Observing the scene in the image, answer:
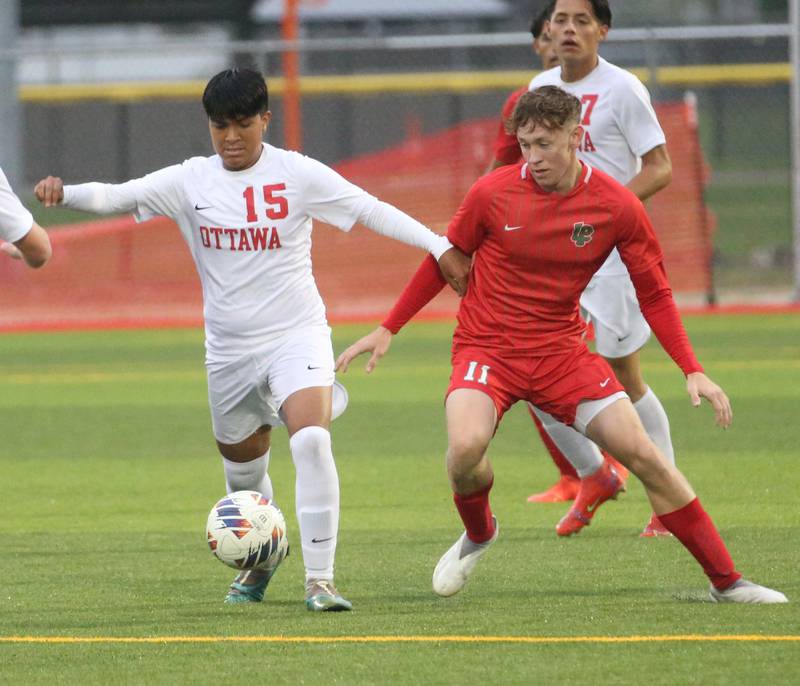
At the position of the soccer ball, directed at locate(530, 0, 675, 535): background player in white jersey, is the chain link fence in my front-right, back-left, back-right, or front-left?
front-left

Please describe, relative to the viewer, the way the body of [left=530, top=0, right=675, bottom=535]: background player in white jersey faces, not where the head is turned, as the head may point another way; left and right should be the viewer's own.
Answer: facing the viewer and to the left of the viewer

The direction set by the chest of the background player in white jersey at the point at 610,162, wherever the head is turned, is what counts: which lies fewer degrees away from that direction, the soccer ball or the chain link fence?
the soccer ball

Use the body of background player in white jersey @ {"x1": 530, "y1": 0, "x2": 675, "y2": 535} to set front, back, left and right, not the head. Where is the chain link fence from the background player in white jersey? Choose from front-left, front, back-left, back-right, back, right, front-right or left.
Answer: back-right

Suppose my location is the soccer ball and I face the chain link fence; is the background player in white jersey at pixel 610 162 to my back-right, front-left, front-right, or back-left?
front-right

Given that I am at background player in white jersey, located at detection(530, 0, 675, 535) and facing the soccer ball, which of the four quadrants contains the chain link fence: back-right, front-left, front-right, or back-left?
back-right

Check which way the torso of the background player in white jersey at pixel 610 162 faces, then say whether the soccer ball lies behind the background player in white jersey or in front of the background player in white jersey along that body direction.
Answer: in front
